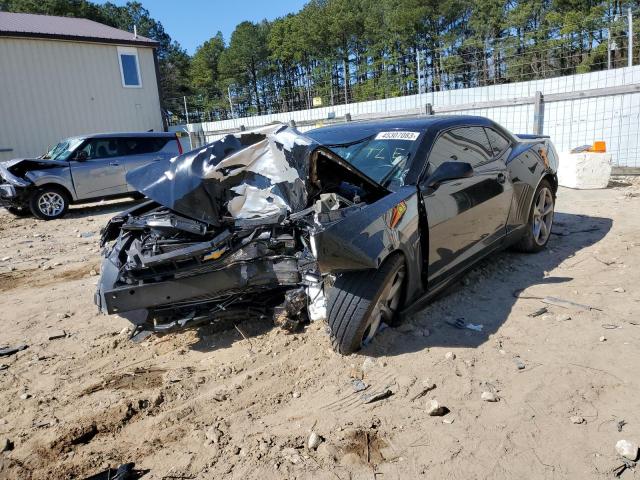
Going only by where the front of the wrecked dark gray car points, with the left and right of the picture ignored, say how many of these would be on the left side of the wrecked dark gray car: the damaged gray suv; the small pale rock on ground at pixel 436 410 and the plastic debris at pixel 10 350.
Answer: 1

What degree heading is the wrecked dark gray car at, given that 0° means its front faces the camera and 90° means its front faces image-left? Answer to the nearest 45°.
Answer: approximately 45°

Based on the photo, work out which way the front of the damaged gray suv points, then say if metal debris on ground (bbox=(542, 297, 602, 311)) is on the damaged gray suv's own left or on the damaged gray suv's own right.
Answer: on the damaged gray suv's own left

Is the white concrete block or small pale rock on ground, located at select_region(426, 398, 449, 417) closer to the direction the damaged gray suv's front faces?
the small pale rock on ground

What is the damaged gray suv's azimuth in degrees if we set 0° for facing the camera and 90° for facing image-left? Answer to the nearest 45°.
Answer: approximately 45°

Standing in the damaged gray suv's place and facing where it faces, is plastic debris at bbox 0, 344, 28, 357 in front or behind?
in front

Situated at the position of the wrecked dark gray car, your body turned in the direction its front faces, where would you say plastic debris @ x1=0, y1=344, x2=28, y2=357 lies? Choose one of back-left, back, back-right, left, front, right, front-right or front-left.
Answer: front-right

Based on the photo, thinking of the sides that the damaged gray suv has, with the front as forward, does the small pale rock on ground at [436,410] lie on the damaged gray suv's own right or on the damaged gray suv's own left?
on the damaged gray suv's own left

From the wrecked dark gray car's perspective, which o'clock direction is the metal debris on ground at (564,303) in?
The metal debris on ground is roughly at 7 o'clock from the wrecked dark gray car.

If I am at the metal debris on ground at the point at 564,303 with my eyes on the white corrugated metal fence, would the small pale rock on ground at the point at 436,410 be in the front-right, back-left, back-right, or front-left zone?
back-left

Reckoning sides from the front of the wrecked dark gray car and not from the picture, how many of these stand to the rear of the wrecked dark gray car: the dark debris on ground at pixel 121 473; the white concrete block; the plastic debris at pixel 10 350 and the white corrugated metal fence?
2
